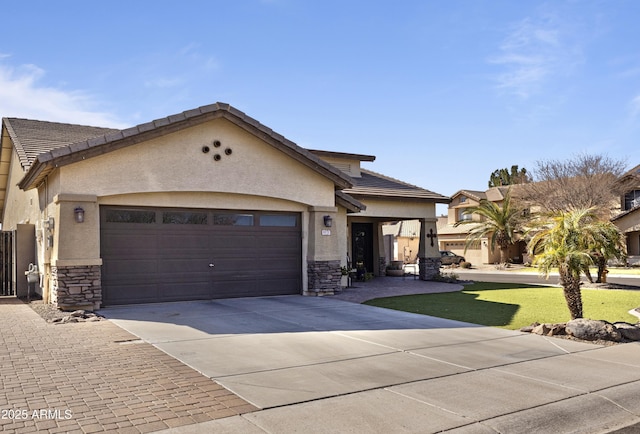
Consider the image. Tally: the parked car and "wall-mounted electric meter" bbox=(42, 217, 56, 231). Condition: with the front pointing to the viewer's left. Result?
1

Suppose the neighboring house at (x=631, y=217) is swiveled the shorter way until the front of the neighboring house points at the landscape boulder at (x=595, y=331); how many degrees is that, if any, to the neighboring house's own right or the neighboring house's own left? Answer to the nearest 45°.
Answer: approximately 45° to the neighboring house's own left

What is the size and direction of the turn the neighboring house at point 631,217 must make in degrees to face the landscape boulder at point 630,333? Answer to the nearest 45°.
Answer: approximately 45° to its left

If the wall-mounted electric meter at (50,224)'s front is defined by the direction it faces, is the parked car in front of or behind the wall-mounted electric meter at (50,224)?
behind

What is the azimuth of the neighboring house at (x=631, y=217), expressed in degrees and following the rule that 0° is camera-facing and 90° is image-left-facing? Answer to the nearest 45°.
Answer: approximately 45°
